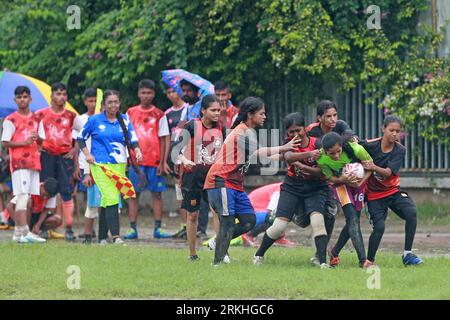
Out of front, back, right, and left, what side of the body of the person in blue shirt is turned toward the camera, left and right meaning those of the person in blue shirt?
front

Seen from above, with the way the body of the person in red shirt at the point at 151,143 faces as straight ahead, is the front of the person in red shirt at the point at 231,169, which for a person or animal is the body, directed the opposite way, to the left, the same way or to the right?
to the left

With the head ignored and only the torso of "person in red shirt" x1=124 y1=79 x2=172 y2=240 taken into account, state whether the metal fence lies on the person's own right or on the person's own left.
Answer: on the person's own left

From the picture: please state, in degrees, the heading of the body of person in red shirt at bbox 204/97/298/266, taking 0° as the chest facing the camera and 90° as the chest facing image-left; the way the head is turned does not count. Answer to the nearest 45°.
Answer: approximately 270°

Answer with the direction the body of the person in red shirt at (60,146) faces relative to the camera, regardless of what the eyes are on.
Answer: toward the camera

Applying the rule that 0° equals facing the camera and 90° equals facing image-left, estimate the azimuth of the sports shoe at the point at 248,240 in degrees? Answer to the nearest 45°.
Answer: approximately 315°

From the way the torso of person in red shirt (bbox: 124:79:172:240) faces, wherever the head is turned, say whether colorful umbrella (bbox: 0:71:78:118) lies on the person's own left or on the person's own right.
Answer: on the person's own right

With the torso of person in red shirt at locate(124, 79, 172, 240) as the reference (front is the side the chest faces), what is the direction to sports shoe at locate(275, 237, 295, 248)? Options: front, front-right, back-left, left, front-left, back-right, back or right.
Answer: front-left

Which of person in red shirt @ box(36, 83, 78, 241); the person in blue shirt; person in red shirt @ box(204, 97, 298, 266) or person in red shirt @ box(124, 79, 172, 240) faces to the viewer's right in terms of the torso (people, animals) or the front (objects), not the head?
person in red shirt @ box(204, 97, 298, 266)

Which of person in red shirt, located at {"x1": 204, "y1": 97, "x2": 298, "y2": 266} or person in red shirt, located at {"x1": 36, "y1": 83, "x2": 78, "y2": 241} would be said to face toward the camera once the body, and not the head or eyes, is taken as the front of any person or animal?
person in red shirt, located at {"x1": 36, "y1": 83, "x2": 78, "y2": 241}

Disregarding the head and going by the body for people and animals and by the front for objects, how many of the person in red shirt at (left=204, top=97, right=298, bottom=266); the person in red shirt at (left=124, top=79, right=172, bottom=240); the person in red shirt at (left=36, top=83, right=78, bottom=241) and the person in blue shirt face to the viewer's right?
1
